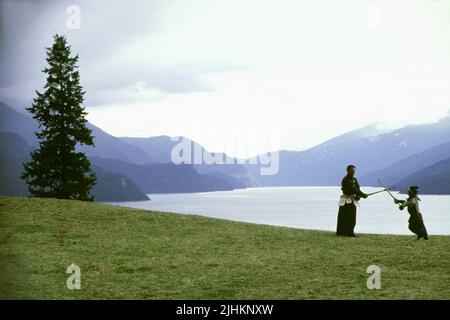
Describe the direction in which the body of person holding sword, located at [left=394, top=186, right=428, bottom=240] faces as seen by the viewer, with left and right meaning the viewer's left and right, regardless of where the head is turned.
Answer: facing to the left of the viewer

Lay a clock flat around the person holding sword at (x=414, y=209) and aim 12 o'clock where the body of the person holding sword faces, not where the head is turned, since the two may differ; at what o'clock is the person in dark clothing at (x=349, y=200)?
The person in dark clothing is roughly at 12 o'clock from the person holding sword.

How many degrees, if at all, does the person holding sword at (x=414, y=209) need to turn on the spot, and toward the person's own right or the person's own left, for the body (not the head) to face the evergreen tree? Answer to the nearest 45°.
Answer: approximately 45° to the person's own right

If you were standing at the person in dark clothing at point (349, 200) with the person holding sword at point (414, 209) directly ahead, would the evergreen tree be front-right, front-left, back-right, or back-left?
back-left
